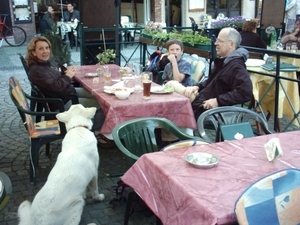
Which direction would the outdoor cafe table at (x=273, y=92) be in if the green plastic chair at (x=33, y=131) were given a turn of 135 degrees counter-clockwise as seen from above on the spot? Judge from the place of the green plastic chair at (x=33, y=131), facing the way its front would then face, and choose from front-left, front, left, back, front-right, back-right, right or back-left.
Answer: back-right

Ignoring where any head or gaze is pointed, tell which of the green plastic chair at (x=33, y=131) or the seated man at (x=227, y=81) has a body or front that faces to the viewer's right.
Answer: the green plastic chair

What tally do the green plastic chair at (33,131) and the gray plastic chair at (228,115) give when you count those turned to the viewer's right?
1

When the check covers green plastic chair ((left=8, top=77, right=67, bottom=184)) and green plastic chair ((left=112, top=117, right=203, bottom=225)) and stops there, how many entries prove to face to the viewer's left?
0

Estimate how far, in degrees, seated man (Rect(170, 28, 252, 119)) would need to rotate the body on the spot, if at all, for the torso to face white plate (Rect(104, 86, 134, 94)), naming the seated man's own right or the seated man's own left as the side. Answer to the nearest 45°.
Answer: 0° — they already face it

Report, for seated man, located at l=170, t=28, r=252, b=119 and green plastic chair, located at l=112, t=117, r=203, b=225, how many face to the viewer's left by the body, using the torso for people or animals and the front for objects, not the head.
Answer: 1

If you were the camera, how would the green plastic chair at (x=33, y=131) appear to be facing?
facing to the right of the viewer

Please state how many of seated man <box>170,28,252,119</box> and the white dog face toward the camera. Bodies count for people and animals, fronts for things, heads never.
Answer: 0

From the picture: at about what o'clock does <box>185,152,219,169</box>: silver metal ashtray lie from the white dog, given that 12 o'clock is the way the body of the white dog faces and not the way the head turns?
The silver metal ashtray is roughly at 3 o'clock from the white dog.

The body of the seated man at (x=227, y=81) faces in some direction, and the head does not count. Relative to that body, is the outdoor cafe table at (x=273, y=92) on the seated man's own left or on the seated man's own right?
on the seated man's own right

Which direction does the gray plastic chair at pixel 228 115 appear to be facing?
toward the camera

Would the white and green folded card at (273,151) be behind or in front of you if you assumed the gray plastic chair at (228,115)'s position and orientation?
in front

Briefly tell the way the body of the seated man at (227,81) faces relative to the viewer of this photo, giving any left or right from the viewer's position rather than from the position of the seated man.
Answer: facing to the left of the viewer
